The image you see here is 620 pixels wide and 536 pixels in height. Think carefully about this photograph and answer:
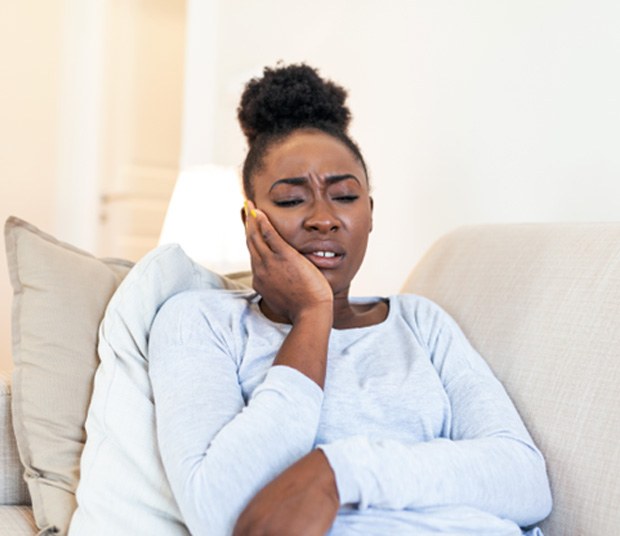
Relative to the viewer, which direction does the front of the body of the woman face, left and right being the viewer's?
facing the viewer

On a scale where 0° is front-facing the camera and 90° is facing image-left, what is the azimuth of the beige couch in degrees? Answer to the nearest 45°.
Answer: approximately 0°
